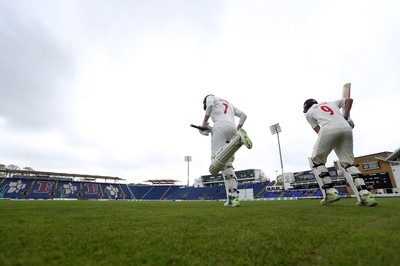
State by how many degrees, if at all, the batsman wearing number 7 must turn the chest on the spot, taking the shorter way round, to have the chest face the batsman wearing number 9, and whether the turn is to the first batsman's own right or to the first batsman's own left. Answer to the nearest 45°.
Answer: approximately 135° to the first batsman's own right

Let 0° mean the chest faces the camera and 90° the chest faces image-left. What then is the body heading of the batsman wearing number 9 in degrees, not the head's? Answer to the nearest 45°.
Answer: approximately 135°

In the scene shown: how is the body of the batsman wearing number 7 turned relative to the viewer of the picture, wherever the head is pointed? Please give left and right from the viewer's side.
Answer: facing away from the viewer and to the left of the viewer

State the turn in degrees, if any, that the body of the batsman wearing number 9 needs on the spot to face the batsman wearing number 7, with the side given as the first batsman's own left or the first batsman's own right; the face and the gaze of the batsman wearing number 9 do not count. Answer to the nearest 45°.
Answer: approximately 45° to the first batsman's own left
